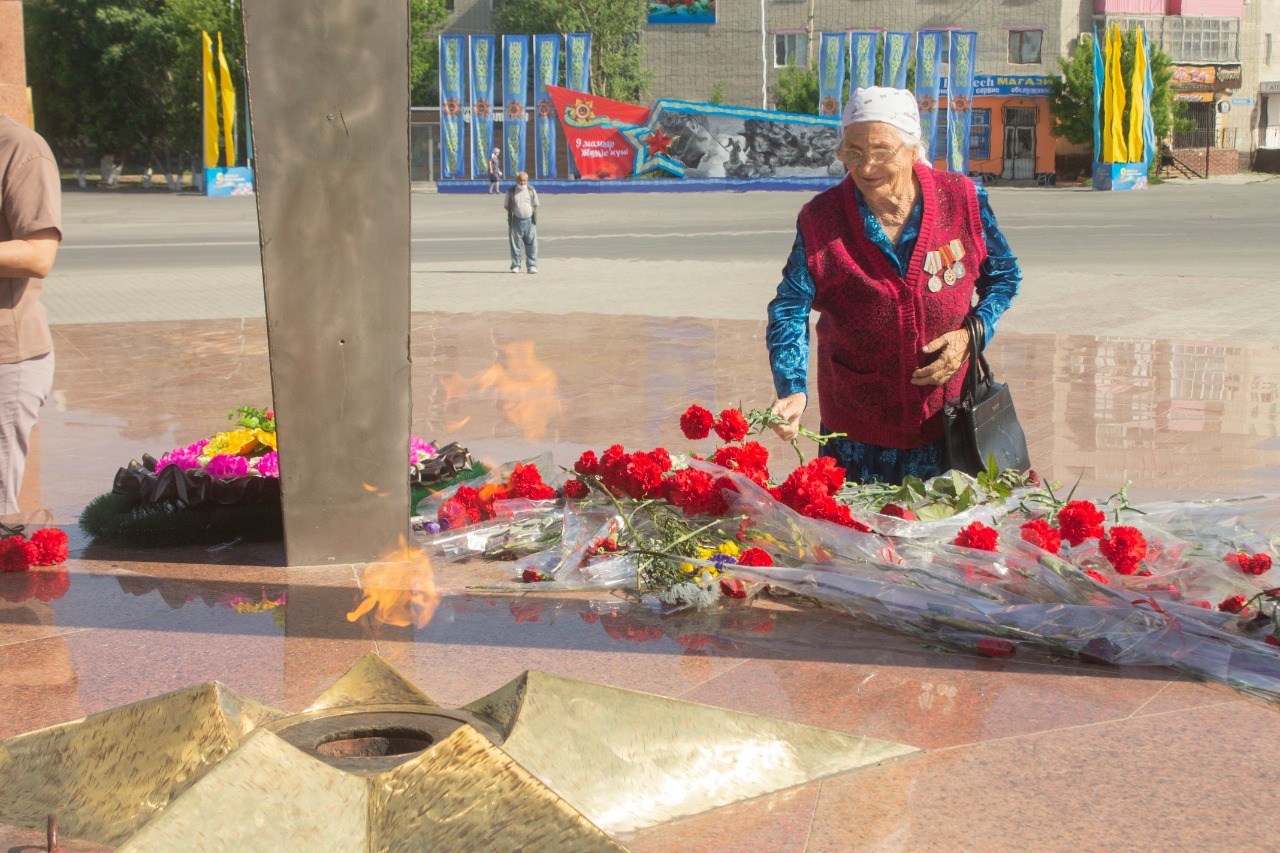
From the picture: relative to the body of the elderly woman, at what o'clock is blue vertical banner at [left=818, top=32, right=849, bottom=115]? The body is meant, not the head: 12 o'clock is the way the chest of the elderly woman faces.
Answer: The blue vertical banner is roughly at 6 o'clock from the elderly woman.

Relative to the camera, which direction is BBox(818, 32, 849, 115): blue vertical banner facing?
toward the camera

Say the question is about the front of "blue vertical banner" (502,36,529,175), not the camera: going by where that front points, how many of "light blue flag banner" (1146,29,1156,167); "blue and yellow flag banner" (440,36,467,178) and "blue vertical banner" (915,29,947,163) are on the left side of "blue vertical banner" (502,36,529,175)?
2

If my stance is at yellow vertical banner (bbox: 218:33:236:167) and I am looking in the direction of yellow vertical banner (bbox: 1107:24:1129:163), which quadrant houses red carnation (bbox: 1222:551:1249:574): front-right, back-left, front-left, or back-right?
front-right

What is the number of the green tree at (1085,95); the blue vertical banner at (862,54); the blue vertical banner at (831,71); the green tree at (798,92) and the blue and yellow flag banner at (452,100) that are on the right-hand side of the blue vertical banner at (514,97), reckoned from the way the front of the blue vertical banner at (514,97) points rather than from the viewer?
1

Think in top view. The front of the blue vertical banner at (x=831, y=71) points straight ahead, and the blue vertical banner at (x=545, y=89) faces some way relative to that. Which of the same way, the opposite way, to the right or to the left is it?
the same way

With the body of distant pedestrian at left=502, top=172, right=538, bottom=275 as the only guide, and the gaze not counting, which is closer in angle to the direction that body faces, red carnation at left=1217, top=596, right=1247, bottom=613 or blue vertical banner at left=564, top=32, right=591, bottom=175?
the red carnation

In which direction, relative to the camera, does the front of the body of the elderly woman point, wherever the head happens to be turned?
toward the camera

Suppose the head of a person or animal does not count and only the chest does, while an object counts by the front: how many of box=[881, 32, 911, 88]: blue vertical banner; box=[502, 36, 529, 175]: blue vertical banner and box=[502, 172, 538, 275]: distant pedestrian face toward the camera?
3

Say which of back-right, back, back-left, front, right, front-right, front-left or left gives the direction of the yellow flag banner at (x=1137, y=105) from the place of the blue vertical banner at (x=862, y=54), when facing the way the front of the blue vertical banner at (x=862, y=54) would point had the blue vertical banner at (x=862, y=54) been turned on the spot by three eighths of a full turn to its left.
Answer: front-right

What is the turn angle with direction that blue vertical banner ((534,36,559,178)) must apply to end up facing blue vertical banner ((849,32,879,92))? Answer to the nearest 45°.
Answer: approximately 90° to its left

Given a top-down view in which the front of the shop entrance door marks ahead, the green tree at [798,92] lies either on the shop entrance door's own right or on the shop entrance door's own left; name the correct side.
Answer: on the shop entrance door's own right

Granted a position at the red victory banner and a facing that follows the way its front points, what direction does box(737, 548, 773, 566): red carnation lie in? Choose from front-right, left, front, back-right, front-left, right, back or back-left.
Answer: front

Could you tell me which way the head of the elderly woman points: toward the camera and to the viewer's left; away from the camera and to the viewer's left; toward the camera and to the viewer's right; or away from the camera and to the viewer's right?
toward the camera and to the viewer's left

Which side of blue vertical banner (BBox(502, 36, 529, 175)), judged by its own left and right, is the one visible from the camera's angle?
front

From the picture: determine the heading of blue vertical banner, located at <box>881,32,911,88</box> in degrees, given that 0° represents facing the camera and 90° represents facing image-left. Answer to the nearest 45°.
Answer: approximately 0°

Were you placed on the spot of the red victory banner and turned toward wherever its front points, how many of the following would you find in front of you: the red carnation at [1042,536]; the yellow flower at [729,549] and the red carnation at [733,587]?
3

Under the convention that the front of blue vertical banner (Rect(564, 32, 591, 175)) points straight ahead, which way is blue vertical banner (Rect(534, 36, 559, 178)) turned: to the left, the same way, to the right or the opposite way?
the same way

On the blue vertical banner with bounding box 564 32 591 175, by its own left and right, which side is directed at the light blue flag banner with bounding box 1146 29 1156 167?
left

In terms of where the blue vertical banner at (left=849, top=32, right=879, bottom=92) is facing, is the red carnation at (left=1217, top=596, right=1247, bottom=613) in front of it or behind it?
in front

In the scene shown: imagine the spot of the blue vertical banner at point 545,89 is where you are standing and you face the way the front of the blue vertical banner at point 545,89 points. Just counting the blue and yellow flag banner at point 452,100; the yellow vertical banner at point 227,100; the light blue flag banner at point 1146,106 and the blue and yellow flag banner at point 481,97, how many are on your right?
3
